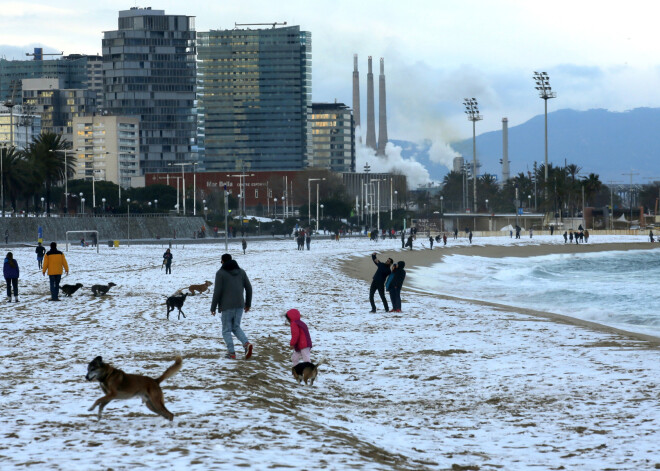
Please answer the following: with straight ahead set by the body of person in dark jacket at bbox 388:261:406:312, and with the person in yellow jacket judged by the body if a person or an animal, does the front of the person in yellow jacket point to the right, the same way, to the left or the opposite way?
to the right

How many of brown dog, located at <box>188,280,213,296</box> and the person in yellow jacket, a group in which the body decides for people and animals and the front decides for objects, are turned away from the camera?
1

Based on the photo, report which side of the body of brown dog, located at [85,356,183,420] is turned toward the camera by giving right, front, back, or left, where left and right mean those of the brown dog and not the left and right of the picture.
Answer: left

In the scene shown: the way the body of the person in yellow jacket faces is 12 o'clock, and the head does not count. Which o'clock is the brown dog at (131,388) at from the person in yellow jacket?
The brown dog is roughly at 6 o'clock from the person in yellow jacket.

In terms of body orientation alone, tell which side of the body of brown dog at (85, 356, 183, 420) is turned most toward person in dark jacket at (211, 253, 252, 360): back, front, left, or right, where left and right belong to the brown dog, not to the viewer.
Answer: right
